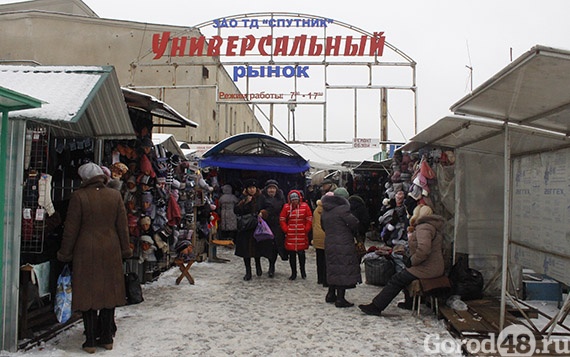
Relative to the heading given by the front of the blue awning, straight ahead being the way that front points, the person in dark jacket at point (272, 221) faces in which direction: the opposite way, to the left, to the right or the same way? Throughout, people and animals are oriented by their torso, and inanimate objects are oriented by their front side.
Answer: the same way

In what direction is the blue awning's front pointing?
toward the camera

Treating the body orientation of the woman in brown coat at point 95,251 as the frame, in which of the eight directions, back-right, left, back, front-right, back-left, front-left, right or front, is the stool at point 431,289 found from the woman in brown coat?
right

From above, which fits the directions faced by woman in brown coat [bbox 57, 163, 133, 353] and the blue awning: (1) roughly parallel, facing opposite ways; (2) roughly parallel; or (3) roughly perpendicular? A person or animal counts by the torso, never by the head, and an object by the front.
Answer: roughly parallel, facing opposite ways

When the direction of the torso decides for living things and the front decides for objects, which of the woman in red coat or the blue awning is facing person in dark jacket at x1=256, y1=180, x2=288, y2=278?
the blue awning

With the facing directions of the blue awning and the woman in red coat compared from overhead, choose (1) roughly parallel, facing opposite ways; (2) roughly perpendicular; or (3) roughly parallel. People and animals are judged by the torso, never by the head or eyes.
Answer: roughly parallel

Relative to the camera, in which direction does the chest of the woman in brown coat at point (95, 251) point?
away from the camera

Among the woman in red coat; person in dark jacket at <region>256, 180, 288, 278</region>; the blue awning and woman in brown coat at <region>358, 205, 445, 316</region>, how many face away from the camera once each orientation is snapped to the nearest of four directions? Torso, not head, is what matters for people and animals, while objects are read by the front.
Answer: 0

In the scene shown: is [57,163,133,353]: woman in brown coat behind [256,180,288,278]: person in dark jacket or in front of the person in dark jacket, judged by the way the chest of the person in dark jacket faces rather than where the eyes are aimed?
in front

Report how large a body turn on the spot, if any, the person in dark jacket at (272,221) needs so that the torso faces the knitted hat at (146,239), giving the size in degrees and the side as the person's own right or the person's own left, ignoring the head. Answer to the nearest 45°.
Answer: approximately 45° to the person's own right

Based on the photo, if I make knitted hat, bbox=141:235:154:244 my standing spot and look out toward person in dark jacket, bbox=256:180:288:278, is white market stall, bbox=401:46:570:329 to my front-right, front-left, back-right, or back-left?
front-right

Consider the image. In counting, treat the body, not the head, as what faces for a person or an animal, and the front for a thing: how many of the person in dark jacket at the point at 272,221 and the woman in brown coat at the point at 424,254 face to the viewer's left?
1

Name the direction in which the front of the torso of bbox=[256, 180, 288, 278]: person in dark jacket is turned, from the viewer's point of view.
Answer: toward the camera

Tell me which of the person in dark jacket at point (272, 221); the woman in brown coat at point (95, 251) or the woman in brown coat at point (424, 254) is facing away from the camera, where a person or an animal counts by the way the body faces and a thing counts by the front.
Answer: the woman in brown coat at point (95, 251)

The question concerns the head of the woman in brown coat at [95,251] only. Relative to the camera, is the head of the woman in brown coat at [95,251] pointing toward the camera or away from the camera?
away from the camera

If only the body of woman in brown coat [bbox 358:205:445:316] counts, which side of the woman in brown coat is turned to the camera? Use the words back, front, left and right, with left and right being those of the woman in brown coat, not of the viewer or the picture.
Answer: left

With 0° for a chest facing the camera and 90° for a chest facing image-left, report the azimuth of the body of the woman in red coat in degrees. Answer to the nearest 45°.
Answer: approximately 0°

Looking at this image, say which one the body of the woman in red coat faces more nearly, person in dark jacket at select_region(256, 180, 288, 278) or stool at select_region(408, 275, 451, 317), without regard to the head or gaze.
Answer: the stool
